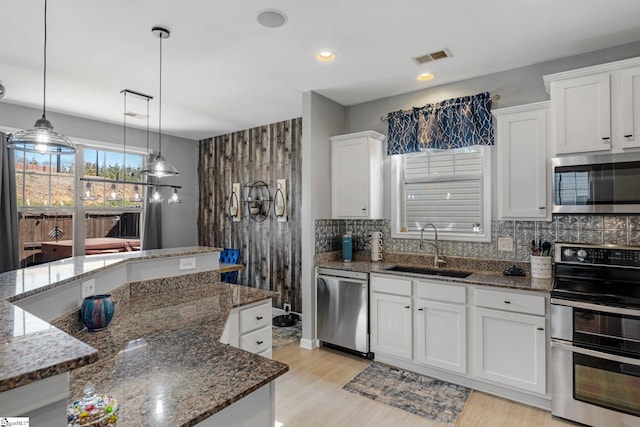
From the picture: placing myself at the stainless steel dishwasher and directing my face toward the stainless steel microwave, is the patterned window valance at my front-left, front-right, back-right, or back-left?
front-left

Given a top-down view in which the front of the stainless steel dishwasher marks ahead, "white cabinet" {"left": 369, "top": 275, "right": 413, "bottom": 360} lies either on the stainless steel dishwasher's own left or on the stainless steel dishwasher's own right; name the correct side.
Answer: on the stainless steel dishwasher's own left

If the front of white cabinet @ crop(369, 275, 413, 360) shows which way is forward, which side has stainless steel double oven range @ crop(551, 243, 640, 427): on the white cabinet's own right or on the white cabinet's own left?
on the white cabinet's own left

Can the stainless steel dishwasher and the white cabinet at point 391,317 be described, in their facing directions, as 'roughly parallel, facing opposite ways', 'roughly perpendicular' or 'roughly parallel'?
roughly parallel

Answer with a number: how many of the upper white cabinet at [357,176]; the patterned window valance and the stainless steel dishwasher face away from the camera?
0

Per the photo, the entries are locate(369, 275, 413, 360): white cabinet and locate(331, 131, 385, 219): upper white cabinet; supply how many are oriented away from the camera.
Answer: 0

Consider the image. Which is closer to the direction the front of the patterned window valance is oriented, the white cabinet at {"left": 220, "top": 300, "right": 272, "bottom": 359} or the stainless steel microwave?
the white cabinet

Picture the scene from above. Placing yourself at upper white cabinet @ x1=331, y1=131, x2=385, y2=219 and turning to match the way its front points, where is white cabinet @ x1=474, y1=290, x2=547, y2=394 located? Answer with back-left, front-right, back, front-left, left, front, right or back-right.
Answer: left

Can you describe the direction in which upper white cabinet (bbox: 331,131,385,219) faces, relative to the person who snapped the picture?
facing the viewer and to the left of the viewer

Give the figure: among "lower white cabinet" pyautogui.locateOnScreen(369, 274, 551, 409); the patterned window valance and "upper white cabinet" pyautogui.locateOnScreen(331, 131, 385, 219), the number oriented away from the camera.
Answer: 0
